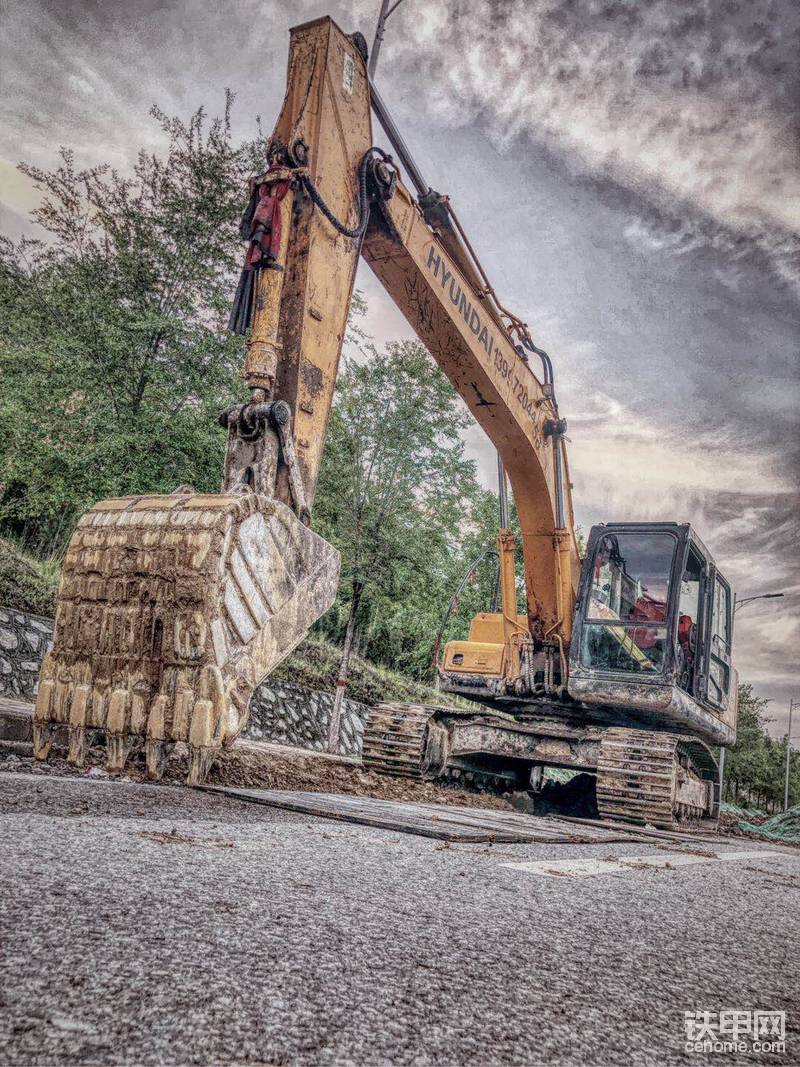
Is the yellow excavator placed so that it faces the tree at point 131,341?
no

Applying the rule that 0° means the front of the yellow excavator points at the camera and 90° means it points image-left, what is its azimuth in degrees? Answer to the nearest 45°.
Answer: approximately 45°

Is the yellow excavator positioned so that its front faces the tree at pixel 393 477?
no

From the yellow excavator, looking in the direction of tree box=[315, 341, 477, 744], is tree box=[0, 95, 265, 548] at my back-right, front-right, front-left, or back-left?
front-left
